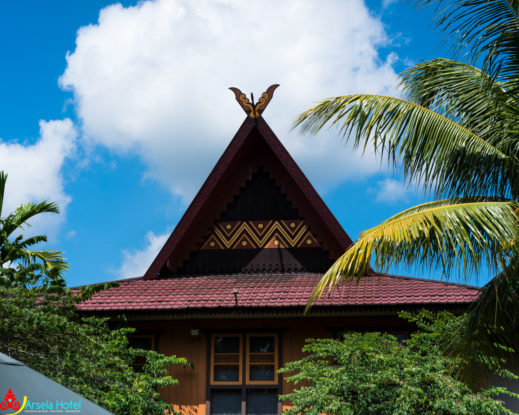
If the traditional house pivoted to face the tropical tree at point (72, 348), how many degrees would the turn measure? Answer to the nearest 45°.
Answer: approximately 45° to its right

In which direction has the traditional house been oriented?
toward the camera
